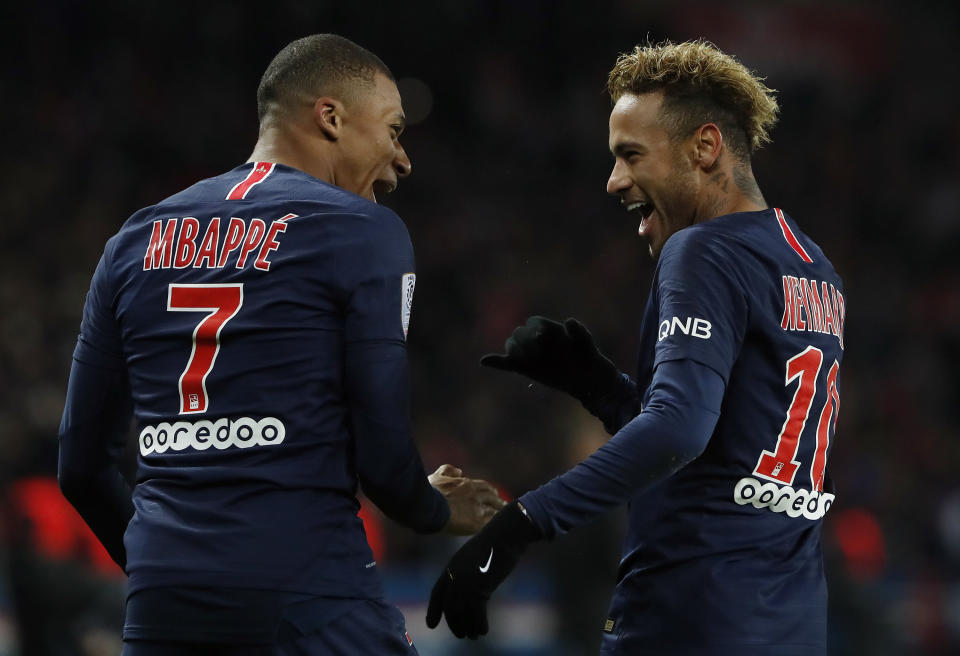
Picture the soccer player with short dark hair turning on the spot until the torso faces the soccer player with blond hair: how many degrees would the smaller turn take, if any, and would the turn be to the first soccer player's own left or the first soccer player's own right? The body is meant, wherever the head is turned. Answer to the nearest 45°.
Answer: approximately 45° to the first soccer player's own right

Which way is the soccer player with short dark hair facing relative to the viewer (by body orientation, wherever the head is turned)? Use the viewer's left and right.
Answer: facing away from the viewer and to the right of the viewer

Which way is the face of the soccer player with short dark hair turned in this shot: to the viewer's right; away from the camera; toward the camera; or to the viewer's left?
to the viewer's right

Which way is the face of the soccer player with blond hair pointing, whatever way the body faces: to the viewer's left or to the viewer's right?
to the viewer's left
